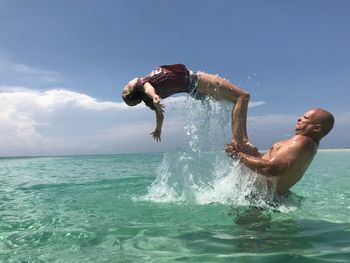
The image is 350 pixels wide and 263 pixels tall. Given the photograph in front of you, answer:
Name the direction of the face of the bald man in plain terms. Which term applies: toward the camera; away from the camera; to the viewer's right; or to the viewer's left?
to the viewer's left

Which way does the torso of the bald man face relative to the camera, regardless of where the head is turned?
to the viewer's left
